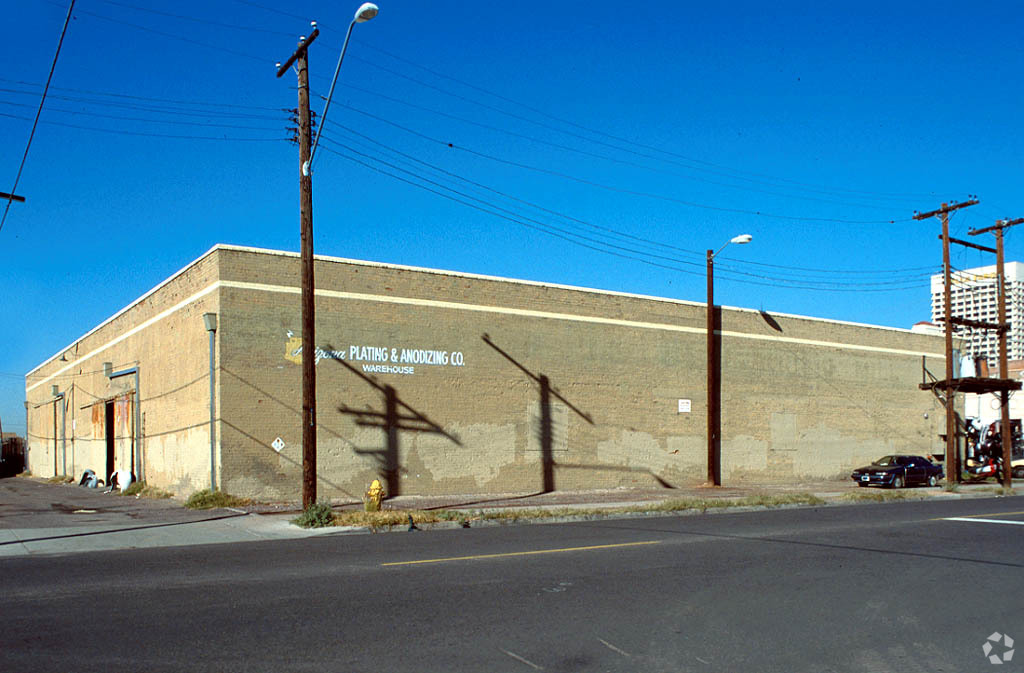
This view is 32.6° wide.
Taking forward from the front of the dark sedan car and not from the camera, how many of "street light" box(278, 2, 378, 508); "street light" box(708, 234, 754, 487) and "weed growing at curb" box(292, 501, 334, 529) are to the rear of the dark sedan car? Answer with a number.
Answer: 0

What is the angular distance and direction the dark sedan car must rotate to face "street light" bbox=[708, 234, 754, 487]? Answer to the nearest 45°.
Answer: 0° — it already faces it

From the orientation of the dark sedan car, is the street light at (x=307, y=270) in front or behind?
in front

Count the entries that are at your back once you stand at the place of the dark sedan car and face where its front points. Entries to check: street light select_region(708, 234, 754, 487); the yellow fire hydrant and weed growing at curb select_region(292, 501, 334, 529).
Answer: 0

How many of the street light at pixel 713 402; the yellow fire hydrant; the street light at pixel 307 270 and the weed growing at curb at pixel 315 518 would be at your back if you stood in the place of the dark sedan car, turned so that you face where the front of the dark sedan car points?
0
